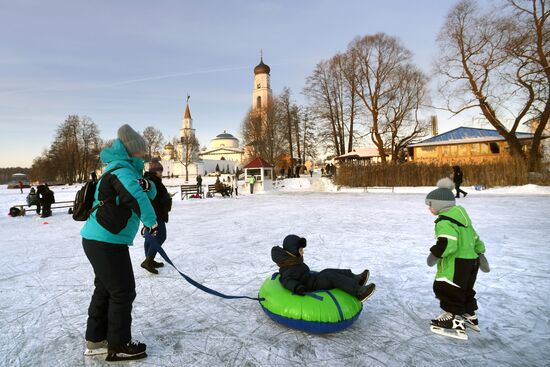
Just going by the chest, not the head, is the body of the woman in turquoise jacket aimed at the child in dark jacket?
yes

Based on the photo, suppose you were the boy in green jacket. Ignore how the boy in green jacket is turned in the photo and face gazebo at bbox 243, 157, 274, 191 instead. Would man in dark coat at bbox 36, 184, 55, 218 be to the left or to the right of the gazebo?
left

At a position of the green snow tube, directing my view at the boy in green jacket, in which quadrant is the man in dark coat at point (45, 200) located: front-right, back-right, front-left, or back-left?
back-left

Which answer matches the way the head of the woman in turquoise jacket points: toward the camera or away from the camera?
away from the camera

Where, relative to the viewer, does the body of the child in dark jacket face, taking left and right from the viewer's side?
facing to the right of the viewer
